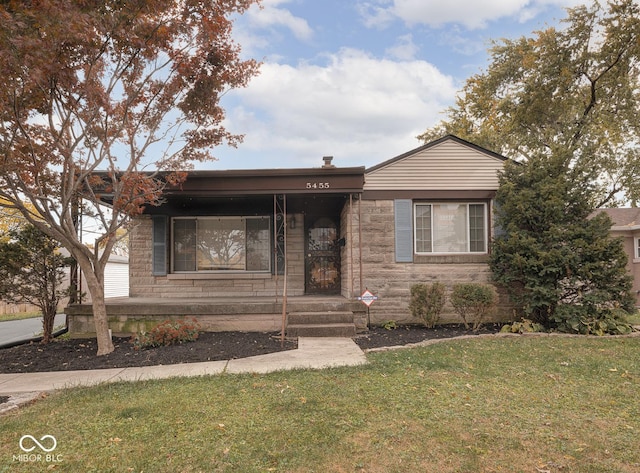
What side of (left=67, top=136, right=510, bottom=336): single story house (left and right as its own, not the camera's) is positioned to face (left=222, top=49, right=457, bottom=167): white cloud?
back

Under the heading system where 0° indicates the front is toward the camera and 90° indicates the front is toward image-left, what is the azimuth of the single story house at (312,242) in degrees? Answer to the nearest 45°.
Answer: approximately 0°

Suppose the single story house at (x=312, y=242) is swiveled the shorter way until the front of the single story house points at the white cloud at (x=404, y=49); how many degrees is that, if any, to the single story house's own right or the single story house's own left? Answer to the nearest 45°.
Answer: approximately 135° to the single story house's own left

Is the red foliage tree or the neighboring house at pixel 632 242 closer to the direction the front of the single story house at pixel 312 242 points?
the red foliage tree
